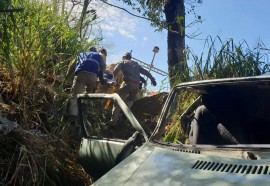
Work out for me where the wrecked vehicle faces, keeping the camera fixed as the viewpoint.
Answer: facing the viewer

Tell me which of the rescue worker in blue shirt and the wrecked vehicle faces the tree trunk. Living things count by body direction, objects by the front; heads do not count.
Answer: the rescue worker in blue shirt

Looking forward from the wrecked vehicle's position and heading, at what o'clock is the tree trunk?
The tree trunk is roughly at 6 o'clock from the wrecked vehicle.

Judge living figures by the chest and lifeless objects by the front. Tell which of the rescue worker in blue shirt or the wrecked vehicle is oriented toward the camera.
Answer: the wrecked vehicle

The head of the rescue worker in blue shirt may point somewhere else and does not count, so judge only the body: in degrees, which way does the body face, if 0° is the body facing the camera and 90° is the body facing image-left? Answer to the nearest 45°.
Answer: approximately 225°

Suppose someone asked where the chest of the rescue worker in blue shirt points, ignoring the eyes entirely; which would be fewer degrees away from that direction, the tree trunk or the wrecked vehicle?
the tree trunk

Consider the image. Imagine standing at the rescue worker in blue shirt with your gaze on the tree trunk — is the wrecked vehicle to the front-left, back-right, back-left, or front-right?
back-right

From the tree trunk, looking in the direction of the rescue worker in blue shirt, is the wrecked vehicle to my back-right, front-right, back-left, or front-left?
front-left

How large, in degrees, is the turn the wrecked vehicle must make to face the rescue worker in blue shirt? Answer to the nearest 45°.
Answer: approximately 135° to its right

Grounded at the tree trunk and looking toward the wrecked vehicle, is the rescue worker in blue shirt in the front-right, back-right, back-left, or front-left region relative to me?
front-right

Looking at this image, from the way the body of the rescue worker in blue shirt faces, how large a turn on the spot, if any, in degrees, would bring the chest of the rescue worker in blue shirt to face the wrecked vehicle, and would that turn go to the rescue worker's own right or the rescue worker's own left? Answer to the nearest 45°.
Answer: approximately 135° to the rescue worker's own right

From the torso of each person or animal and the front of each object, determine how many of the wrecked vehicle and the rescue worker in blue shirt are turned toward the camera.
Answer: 1
